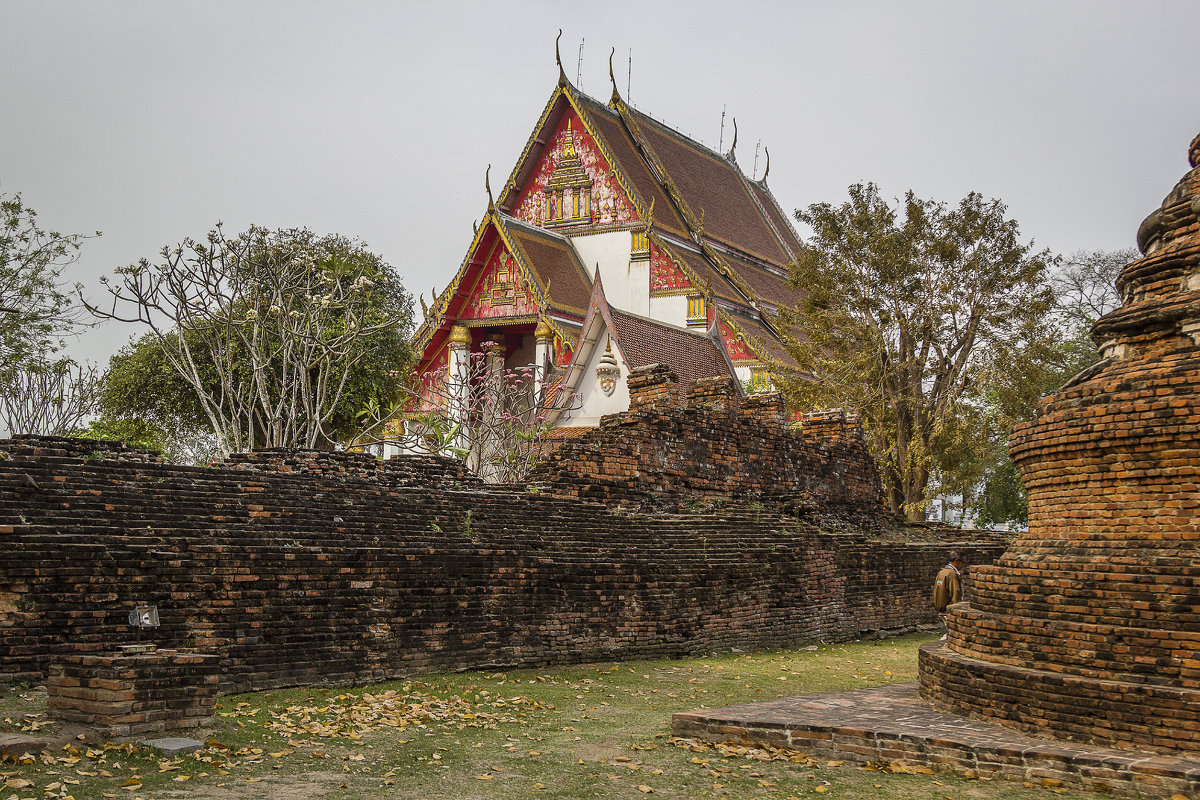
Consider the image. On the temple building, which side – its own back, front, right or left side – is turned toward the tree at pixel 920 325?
left

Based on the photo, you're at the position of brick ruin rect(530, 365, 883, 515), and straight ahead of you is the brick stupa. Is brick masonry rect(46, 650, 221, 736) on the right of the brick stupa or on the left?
right

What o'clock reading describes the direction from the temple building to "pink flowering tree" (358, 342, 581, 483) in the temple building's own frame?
The pink flowering tree is roughly at 11 o'clock from the temple building.

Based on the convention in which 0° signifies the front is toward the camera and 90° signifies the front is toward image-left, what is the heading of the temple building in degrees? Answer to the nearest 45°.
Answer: approximately 45°

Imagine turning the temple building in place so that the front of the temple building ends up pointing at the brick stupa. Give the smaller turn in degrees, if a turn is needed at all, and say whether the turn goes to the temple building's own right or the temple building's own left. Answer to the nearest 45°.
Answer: approximately 45° to the temple building's own left

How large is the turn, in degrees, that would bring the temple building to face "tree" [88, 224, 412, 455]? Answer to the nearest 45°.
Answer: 0° — it already faces it
